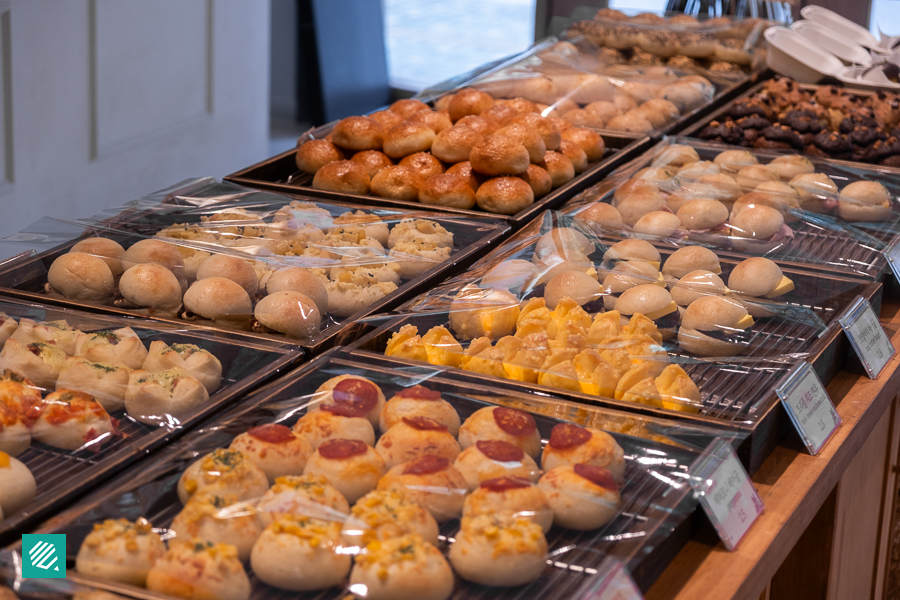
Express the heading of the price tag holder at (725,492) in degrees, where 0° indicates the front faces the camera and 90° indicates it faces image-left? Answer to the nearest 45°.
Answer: approximately 315°

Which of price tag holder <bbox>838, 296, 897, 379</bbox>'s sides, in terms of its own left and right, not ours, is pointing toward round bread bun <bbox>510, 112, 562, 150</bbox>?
back

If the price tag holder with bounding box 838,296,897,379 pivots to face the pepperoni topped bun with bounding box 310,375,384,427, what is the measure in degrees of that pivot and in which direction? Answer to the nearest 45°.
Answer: approximately 90° to its right

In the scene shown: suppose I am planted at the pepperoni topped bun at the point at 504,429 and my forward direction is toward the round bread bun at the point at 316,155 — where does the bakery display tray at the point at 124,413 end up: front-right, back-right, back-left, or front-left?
front-left

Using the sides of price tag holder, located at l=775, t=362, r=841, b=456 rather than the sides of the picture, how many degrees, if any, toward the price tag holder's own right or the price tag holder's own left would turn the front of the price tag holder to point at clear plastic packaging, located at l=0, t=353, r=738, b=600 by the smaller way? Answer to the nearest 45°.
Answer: approximately 90° to the price tag holder's own right

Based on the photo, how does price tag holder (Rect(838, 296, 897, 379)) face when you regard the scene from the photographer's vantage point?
facing the viewer and to the right of the viewer

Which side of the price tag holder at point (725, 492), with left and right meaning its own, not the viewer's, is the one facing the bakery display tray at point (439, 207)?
back

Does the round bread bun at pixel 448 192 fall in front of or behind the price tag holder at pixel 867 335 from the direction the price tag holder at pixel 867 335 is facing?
behind

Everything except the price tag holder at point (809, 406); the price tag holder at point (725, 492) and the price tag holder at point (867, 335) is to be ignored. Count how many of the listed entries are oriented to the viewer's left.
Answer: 0

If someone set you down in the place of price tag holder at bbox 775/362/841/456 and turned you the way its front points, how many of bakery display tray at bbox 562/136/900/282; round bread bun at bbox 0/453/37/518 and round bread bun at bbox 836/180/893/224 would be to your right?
1
